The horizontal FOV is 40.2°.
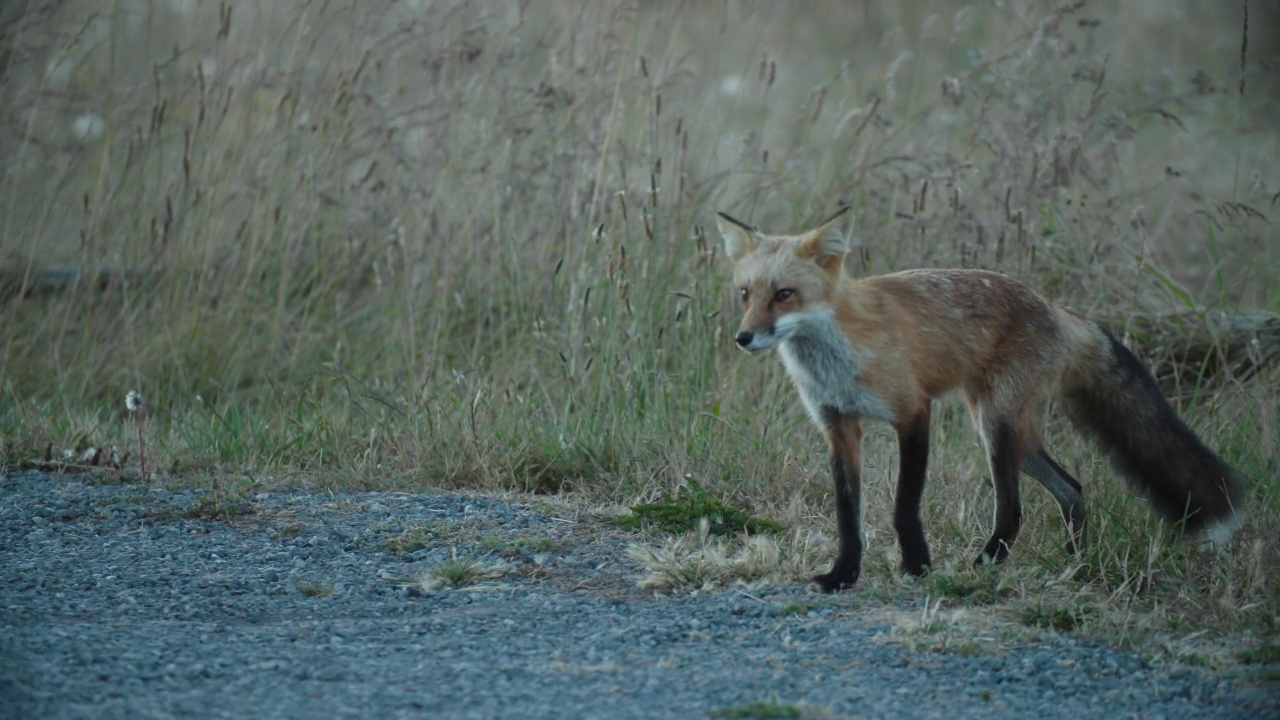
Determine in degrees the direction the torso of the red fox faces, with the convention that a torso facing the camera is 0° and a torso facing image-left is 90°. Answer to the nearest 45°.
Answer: approximately 45°

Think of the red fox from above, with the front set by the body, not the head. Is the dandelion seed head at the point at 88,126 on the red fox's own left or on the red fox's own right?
on the red fox's own right
